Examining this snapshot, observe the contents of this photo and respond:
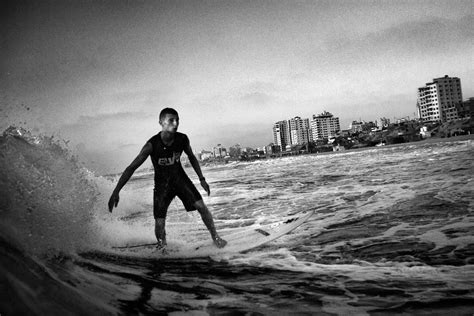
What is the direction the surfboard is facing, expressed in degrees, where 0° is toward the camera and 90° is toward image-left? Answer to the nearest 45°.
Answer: approximately 270°
